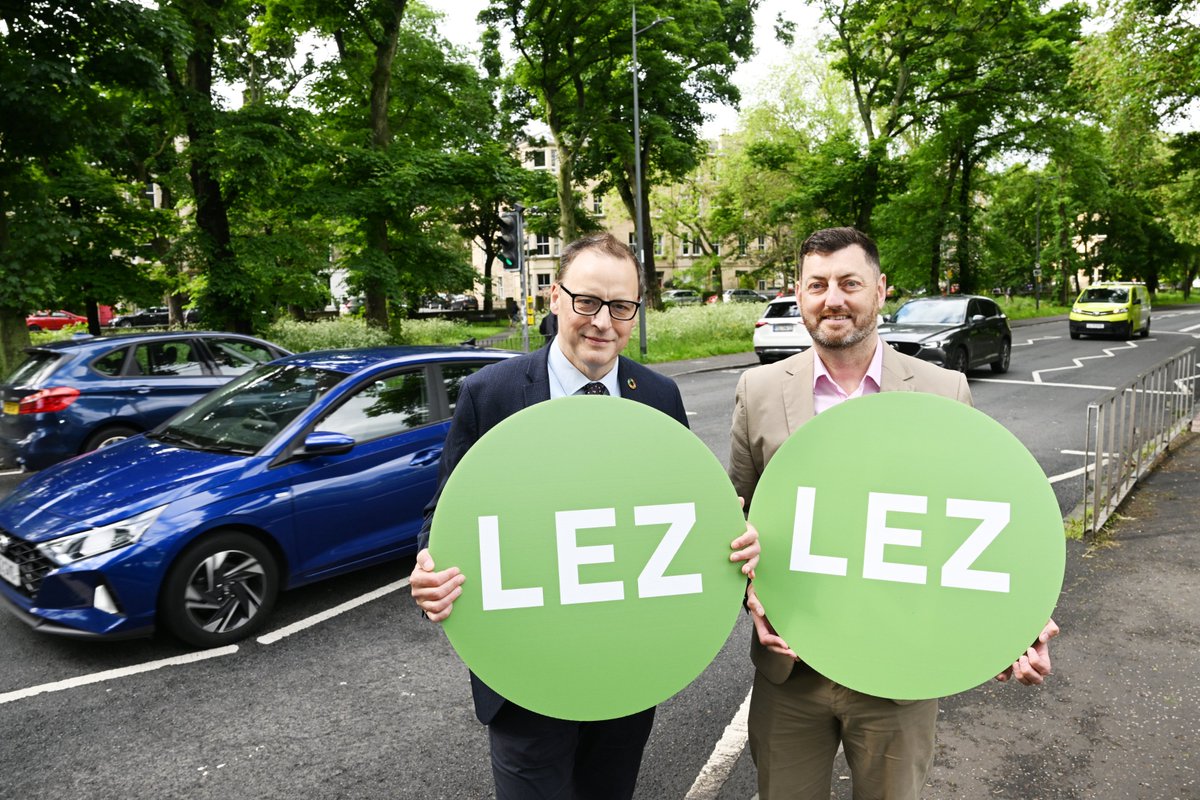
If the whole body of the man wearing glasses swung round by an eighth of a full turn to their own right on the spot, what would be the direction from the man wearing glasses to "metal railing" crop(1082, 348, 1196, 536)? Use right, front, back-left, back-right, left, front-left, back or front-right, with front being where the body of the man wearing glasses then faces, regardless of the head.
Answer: back

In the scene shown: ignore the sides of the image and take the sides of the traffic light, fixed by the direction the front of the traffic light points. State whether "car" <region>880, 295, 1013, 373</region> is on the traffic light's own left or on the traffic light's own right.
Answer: on the traffic light's own left

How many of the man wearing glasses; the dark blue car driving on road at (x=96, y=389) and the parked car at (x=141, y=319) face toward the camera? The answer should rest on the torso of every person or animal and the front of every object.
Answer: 1

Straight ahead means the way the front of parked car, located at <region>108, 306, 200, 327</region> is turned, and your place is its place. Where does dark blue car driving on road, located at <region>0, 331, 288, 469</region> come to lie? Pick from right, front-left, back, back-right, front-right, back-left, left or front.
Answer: left

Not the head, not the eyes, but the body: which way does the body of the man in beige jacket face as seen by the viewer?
toward the camera

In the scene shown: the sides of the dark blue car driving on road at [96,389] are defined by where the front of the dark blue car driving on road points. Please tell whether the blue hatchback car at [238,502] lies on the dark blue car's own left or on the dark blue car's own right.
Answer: on the dark blue car's own right

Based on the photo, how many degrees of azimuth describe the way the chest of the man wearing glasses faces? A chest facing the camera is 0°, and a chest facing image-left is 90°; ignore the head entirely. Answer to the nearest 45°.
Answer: approximately 0°

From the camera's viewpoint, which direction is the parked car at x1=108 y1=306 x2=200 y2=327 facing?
to the viewer's left

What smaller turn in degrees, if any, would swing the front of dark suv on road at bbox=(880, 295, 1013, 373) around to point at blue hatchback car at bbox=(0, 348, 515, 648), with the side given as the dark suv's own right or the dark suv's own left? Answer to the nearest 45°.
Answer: approximately 45° to the dark suv's own left

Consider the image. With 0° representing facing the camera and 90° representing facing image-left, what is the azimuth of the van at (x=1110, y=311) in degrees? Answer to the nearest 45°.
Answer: approximately 45°

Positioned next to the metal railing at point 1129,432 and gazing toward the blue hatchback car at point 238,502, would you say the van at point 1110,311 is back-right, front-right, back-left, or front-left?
back-right

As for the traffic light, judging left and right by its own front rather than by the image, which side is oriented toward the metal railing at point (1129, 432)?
left
